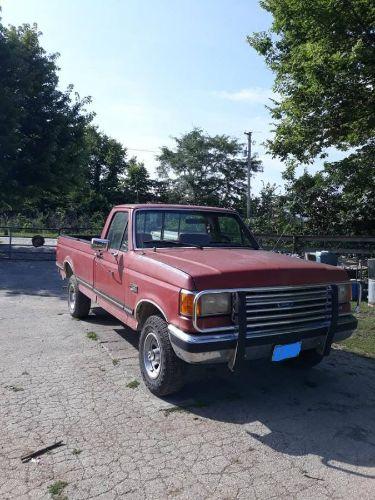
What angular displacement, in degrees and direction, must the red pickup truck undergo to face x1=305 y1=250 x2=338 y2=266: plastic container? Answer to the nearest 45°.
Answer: approximately 90° to its left

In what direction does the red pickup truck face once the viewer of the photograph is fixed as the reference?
facing the viewer and to the right of the viewer

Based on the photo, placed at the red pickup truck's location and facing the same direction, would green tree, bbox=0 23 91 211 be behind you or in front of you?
behind

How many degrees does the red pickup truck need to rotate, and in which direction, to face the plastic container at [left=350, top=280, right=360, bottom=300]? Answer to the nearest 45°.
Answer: approximately 90° to its left

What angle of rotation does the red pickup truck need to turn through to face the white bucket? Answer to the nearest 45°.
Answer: approximately 90° to its left

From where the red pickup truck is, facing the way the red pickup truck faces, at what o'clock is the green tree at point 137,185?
The green tree is roughly at 7 o'clock from the red pickup truck.

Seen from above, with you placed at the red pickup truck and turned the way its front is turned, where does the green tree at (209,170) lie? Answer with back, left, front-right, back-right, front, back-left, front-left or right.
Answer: back-left

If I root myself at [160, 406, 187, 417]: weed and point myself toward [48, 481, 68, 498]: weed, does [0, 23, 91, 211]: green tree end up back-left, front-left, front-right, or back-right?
back-right

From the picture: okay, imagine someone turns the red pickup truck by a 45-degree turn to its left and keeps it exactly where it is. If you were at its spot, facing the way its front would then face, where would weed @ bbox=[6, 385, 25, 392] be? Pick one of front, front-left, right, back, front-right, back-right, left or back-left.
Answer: back
